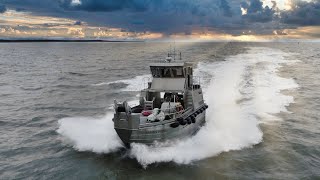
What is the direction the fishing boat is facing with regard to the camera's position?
facing the viewer and to the left of the viewer
